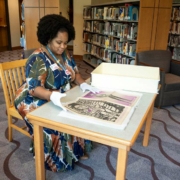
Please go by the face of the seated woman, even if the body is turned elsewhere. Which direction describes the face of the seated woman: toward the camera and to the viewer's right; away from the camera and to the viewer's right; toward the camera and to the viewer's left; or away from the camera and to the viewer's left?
toward the camera and to the viewer's right

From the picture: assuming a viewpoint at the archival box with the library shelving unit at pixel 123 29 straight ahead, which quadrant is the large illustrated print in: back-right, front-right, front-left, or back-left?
back-left

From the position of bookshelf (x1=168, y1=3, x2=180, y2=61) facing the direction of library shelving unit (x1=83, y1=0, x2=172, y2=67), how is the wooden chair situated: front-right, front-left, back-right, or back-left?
front-left

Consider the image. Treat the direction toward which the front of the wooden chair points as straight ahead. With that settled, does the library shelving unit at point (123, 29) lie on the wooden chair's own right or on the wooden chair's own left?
on the wooden chair's own left

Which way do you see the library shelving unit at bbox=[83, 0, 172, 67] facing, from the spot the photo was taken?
facing the viewer and to the left of the viewer

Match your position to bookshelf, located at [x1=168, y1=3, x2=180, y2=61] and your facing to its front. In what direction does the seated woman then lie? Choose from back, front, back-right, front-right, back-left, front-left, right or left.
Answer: front-left

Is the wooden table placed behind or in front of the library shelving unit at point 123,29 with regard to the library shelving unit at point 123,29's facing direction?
in front

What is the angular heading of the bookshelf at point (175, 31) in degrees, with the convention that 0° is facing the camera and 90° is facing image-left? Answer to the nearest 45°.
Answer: approximately 45°

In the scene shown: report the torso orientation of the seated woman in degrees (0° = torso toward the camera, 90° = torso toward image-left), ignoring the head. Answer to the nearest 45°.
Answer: approximately 315°

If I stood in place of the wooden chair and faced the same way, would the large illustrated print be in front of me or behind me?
in front

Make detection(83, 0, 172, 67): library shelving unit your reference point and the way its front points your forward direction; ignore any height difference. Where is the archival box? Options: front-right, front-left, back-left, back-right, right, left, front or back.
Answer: front-left

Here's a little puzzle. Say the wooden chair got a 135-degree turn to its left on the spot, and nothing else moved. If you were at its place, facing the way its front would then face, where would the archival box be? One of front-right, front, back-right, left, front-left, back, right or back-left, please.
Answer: back-right

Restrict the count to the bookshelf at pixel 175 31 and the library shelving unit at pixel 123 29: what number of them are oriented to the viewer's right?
0

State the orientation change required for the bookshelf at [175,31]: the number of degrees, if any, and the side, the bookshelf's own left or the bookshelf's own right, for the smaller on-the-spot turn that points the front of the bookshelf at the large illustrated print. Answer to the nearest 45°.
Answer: approximately 45° to the bookshelf's own left
